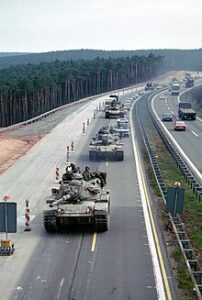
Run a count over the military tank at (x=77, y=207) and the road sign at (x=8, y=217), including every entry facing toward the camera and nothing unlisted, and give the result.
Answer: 1

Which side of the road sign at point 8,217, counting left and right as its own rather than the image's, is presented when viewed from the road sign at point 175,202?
right

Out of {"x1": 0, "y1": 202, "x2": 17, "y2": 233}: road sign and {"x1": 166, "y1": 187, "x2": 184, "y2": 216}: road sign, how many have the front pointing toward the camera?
0

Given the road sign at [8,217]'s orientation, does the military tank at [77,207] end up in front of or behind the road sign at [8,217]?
in front

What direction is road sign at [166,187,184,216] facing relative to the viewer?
away from the camera

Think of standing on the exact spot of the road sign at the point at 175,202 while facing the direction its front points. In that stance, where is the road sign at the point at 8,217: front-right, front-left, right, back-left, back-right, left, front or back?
back-left

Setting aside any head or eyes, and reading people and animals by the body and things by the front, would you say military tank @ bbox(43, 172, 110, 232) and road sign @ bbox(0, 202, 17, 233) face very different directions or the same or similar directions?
very different directions

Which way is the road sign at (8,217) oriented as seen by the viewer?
away from the camera

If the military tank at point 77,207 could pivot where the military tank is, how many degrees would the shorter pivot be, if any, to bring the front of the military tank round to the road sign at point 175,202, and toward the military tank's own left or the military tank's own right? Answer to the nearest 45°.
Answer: approximately 90° to the military tank's own left

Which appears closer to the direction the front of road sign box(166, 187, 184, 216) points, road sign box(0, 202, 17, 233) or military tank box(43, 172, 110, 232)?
the military tank

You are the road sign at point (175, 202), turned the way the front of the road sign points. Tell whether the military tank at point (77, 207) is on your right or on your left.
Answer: on your left
